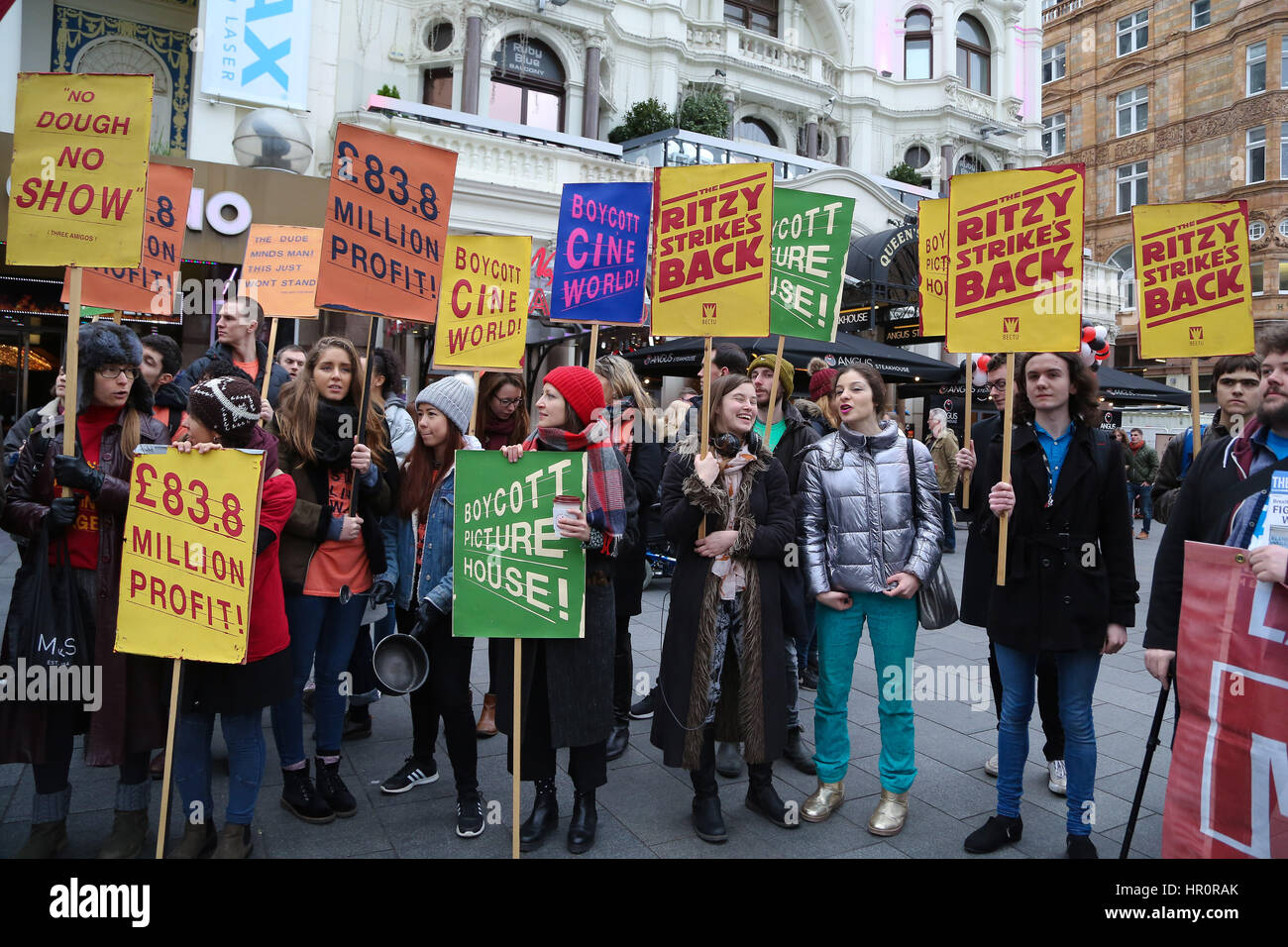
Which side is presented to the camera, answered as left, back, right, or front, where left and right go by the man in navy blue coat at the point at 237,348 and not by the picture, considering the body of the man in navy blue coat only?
front

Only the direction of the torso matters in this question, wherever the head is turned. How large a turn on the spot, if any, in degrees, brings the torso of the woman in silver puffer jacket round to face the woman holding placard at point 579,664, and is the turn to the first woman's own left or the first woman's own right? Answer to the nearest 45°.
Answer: approximately 45° to the first woman's own right

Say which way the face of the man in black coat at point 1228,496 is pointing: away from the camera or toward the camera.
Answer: toward the camera

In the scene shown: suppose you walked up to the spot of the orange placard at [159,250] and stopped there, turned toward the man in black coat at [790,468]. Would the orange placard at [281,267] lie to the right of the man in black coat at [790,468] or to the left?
left

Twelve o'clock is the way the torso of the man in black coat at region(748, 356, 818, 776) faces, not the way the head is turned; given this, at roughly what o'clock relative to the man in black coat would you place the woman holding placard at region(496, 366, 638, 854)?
The woman holding placard is roughly at 1 o'clock from the man in black coat.

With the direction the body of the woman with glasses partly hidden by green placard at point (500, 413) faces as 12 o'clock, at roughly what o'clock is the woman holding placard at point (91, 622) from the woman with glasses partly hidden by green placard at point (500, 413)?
the woman holding placard at point (91, 622) is roughly at 2 o'clock from the woman with glasses partly hidden by green placard at point (500, 413).

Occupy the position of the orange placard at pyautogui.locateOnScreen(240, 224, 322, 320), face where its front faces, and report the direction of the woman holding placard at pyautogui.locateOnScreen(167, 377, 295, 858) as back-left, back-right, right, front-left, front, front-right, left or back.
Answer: front

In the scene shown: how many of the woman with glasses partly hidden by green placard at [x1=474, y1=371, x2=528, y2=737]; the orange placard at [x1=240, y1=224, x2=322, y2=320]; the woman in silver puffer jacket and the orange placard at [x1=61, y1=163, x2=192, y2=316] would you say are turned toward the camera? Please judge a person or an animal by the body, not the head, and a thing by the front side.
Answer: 4

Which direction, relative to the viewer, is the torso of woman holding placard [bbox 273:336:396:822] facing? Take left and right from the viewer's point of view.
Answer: facing the viewer and to the right of the viewer

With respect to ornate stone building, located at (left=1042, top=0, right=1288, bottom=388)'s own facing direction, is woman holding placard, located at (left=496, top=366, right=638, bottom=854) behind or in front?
in front

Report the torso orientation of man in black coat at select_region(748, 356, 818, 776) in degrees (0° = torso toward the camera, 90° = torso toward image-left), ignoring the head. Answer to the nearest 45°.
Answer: approximately 0°

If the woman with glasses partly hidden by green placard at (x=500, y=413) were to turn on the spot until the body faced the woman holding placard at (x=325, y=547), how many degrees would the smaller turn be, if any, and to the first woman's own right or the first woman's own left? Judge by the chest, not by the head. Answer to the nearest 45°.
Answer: approximately 45° to the first woman's own right

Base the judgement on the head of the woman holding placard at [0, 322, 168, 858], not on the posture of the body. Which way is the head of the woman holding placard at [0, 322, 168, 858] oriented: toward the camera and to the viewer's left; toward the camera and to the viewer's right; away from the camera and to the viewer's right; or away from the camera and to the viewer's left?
toward the camera and to the viewer's right

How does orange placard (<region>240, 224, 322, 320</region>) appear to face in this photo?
toward the camera

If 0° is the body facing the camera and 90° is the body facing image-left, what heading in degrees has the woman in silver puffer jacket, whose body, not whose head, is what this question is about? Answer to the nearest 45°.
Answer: approximately 0°

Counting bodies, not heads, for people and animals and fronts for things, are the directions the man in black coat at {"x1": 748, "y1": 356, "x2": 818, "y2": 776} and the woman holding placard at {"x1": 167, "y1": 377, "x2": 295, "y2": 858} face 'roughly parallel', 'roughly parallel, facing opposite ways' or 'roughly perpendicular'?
roughly parallel

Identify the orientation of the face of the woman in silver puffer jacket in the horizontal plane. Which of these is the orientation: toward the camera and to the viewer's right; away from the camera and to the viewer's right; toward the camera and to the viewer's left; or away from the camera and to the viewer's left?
toward the camera and to the viewer's left

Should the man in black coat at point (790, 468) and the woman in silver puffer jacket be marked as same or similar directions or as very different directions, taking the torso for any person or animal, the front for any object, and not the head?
same or similar directions

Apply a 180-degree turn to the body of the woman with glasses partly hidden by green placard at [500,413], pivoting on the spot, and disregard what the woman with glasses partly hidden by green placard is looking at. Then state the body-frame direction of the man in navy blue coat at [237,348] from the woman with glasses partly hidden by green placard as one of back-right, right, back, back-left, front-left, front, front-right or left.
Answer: front-left

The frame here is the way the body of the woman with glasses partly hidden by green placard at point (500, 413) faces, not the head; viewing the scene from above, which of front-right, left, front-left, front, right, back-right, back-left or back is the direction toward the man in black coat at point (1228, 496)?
front-left

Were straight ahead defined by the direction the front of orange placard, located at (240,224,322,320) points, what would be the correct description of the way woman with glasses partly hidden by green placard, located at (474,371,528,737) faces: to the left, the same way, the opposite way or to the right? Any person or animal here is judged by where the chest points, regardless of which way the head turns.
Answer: the same way

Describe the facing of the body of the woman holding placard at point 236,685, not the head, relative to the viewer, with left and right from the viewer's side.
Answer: facing the viewer and to the left of the viewer
